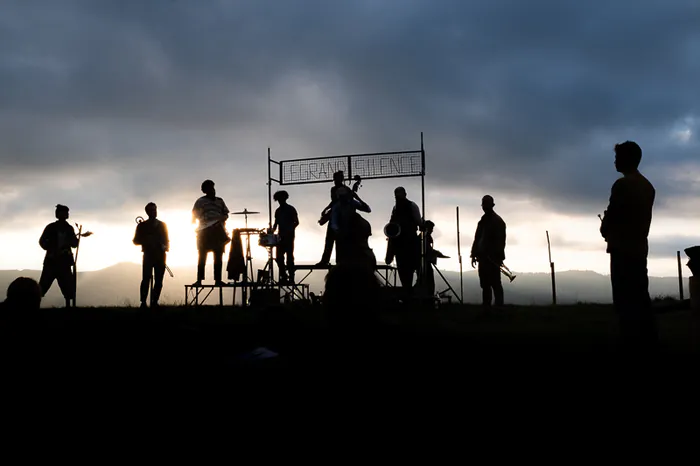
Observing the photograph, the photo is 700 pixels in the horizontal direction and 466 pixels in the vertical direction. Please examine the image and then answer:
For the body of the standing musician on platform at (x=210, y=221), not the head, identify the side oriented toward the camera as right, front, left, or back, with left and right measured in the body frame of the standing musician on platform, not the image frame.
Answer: front

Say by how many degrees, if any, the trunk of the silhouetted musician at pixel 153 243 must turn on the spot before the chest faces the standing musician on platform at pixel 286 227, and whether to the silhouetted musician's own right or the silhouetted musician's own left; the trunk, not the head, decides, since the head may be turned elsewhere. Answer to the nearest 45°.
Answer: approximately 135° to the silhouetted musician's own left

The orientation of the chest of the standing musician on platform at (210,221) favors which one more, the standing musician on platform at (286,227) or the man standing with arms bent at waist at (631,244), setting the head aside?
the man standing with arms bent at waist

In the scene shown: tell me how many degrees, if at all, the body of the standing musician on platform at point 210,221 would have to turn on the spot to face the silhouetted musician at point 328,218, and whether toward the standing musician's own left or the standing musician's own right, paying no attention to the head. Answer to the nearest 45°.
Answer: approximately 45° to the standing musician's own left

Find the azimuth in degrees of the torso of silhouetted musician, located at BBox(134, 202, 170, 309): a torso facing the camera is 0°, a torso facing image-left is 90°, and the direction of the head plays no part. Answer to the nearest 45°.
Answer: approximately 0°

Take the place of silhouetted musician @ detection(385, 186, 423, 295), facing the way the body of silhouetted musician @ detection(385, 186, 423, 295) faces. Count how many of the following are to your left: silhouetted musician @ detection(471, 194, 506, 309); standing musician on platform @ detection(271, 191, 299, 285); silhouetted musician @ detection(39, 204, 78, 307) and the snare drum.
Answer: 1

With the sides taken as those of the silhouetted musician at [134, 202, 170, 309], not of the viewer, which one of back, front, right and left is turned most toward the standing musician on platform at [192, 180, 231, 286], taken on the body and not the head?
left

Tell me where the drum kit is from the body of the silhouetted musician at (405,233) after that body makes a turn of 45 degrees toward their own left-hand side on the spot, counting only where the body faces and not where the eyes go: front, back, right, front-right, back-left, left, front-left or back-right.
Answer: right

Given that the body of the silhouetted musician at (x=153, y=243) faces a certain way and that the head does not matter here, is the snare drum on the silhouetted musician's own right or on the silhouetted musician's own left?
on the silhouetted musician's own left

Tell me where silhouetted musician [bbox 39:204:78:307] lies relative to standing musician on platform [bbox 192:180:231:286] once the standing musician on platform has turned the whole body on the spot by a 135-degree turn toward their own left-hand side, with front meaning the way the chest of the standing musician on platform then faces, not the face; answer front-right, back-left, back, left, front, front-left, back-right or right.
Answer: back-left

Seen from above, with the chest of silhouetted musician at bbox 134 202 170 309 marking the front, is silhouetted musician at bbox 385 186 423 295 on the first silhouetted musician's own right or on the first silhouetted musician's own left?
on the first silhouetted musician's own left

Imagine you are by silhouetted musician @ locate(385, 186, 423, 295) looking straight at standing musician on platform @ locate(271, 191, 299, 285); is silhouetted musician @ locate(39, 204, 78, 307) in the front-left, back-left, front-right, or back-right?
front-left
